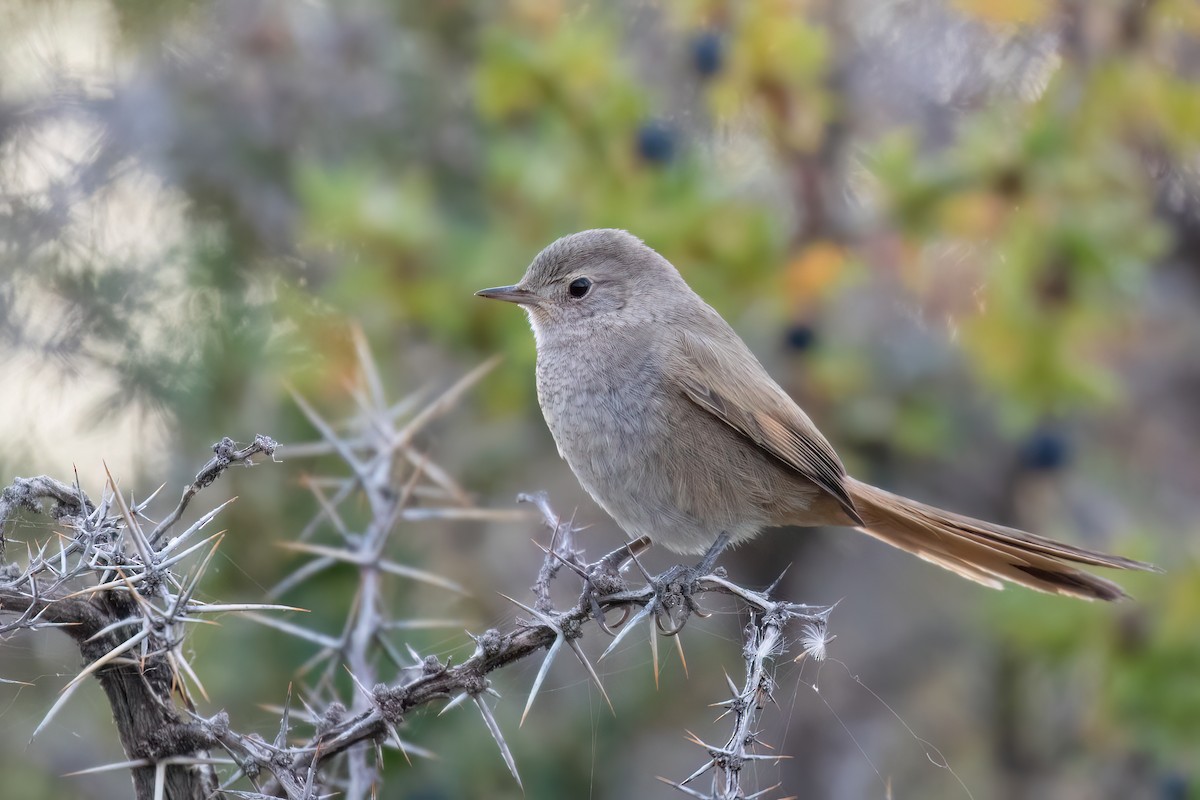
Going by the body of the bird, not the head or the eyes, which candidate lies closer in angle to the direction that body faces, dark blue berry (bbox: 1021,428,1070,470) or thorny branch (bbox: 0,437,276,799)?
the thorny branch

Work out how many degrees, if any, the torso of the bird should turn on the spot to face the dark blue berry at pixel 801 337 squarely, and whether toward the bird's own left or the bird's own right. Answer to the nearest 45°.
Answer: approximately 90° to the bird's own right

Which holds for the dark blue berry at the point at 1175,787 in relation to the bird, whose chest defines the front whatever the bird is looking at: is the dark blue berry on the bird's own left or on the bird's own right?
on the bird's own right

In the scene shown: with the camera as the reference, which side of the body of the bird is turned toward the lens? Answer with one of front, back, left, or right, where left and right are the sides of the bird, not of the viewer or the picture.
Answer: left
